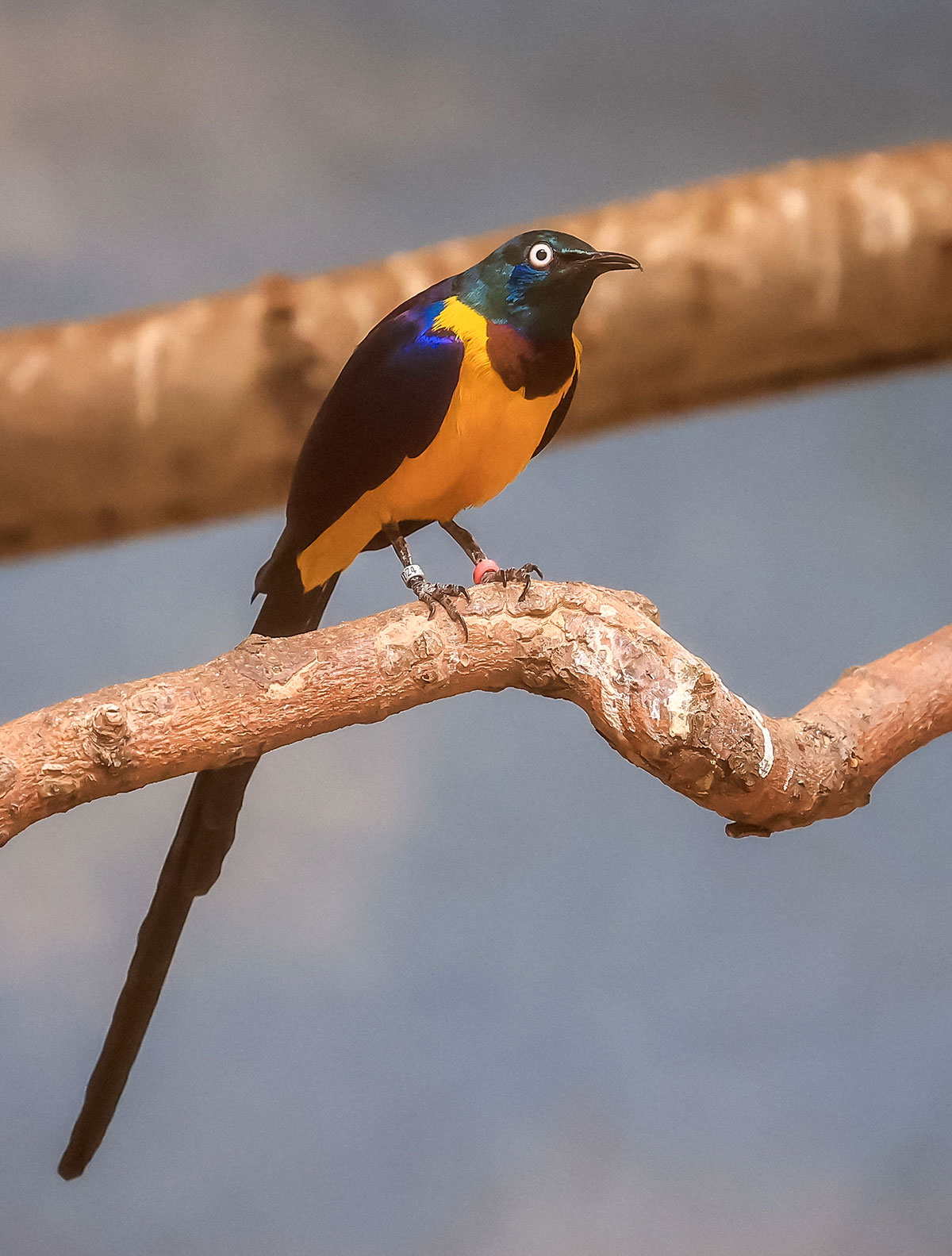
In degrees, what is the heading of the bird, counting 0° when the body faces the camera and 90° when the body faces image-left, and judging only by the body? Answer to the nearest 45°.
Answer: approximately 315°
